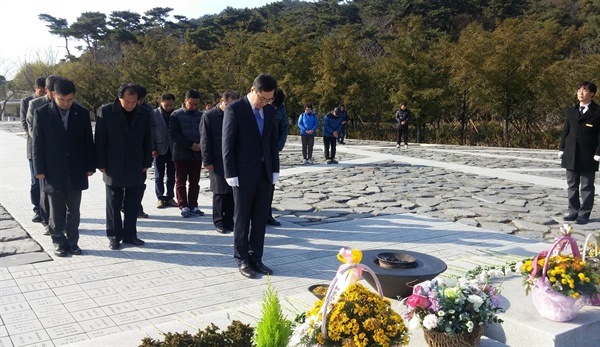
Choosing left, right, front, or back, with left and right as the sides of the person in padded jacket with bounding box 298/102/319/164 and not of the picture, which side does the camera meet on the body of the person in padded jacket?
front

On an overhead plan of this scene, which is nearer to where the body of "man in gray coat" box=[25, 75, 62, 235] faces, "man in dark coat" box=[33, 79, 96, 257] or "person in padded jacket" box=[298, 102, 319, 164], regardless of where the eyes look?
the man in dark coat

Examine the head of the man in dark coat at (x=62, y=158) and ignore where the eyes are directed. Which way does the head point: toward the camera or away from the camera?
toward the camera

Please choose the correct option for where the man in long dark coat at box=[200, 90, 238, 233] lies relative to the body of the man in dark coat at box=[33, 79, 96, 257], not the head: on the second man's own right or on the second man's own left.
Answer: on the second man's own left

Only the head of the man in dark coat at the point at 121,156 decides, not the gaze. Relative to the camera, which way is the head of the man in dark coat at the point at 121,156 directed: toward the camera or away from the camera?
toward the camera

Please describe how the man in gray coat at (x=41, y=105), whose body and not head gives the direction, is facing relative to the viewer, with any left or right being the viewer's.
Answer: facing the viewer and to the right of the viewer

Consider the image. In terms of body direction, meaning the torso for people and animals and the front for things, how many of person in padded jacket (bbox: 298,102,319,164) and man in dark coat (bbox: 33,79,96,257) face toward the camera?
2

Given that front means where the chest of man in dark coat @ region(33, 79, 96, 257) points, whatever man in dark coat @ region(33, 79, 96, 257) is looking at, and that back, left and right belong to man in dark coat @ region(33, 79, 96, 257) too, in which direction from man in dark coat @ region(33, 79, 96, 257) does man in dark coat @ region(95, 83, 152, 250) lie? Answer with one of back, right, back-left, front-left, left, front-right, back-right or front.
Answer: left

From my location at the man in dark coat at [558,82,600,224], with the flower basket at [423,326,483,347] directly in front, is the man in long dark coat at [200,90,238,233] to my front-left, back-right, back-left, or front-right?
front-right

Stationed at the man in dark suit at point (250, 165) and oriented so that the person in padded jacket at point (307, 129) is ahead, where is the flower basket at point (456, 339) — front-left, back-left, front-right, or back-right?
back-right

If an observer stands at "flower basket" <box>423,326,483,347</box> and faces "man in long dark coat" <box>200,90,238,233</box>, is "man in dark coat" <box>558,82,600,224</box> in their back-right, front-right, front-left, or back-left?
front-right

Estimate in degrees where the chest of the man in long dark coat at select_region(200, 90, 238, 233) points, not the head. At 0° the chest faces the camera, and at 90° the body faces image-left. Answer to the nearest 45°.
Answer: approximately 315°

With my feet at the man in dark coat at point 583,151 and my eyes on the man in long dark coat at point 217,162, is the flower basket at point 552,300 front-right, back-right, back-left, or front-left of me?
front-left

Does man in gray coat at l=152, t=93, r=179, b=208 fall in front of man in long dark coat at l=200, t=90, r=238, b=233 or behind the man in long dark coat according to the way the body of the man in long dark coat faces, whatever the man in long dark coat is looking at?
behind

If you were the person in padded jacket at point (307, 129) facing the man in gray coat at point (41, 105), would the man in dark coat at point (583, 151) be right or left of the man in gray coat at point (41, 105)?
left

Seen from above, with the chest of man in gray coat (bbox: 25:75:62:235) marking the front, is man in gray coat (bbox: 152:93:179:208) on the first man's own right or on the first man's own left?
on the first man's own left

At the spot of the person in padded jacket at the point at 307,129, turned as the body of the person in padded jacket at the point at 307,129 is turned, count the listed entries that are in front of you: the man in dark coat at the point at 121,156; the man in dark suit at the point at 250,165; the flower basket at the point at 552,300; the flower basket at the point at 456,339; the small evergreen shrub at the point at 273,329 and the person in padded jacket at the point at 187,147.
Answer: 6

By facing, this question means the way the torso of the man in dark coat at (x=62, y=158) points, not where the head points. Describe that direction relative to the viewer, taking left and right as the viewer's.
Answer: facing the viewer
